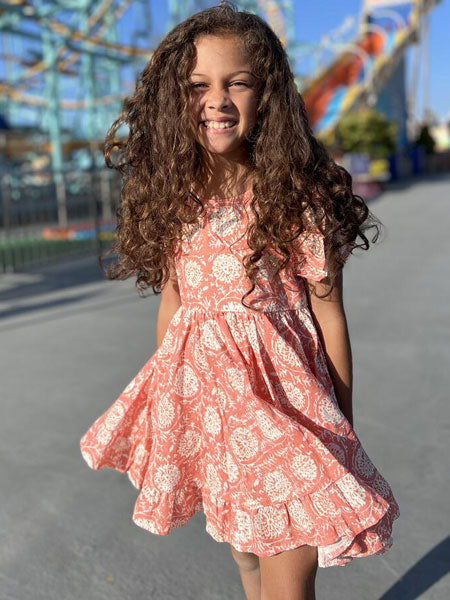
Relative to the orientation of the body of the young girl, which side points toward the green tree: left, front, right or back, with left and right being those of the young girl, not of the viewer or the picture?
back

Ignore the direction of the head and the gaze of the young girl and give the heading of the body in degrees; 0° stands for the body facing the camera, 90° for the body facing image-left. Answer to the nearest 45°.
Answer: approximately 0°

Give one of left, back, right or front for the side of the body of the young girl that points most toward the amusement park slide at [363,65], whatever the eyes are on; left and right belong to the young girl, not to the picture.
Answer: back
